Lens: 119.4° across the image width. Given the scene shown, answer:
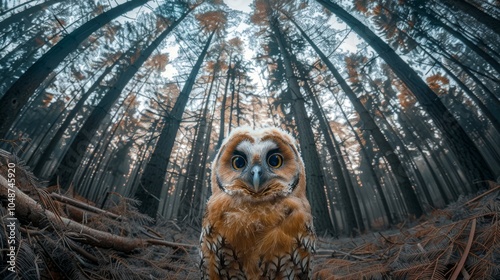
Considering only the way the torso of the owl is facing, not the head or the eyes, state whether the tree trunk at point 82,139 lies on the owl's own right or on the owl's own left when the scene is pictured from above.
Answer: on the owl's own right

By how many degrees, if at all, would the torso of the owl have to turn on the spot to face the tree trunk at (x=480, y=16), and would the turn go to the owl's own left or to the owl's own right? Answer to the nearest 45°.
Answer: approximately 90° to the owl's own left

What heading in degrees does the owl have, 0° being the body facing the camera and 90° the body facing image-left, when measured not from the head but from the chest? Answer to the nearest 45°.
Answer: approximately 0°

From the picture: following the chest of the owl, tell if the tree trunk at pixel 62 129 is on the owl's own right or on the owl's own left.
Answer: on the owl's own right

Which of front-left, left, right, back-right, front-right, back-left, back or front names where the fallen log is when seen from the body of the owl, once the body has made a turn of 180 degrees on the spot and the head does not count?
left

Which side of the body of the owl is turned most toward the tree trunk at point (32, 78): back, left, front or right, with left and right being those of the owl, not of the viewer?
right

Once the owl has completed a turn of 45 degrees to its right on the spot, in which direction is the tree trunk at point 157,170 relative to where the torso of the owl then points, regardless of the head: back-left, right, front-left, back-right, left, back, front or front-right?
right

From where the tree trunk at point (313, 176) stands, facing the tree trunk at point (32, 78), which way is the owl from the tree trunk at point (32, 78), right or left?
left

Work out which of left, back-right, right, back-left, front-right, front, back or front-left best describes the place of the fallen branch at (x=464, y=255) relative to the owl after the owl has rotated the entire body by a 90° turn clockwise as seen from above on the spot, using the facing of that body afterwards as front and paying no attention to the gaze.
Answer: back
